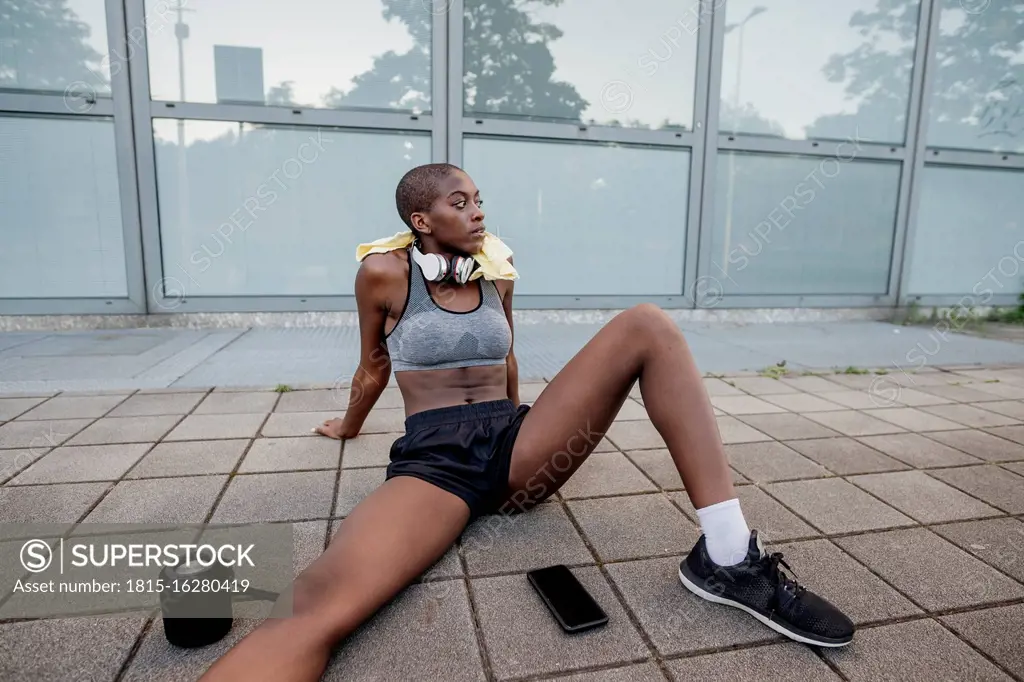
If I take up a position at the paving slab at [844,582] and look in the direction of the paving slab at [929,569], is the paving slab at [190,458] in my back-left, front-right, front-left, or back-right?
back-left

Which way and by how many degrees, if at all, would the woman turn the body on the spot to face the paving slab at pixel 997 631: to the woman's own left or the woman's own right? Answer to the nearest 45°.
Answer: approximately 45° to the woman's own left

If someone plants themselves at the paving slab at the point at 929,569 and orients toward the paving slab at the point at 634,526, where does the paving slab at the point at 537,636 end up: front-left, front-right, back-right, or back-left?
front-left

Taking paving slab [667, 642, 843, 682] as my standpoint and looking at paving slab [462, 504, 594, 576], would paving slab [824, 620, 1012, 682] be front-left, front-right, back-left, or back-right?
back-right

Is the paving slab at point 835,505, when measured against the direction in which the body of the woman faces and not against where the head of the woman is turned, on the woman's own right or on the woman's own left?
on the woman's own left

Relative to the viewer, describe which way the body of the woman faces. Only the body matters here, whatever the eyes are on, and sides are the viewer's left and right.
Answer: facing the viewer and to the right of the viewer

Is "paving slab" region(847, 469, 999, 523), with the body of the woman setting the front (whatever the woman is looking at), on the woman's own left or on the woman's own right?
on the woman's own left

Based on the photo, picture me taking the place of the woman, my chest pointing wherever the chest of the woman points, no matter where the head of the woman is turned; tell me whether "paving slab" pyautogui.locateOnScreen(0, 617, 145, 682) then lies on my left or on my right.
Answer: on my right
